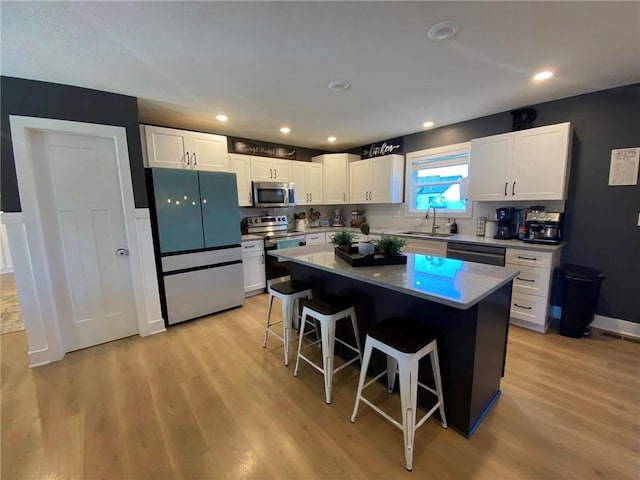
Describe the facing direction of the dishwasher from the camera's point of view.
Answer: facing the viewer and to the left of the viewer

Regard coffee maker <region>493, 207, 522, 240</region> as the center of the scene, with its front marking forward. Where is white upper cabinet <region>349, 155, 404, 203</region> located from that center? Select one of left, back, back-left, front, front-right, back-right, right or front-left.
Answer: front-right

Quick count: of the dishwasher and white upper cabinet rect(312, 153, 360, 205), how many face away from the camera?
0

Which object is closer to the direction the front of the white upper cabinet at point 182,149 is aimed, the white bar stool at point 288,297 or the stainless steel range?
the white bar stool

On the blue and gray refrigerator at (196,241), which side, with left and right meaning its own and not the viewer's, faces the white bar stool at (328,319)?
front

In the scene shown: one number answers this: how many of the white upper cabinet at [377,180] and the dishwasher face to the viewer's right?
0

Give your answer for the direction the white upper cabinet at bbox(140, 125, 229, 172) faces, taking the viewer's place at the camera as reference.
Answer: facing the viewer and to the right of the viewer

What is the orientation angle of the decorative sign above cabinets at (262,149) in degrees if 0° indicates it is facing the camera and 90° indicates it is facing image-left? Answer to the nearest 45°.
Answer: approximately 315°

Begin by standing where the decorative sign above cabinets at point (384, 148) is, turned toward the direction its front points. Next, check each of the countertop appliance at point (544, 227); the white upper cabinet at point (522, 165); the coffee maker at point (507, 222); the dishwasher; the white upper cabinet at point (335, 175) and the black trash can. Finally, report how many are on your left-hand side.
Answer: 5
